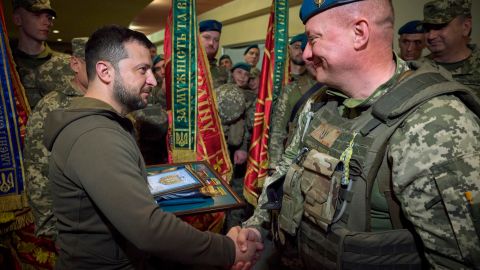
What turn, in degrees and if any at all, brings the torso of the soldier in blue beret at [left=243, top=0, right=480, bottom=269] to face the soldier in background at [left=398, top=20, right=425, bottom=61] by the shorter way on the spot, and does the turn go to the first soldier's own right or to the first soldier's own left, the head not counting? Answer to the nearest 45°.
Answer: approximately 135° to the first soldier's own right

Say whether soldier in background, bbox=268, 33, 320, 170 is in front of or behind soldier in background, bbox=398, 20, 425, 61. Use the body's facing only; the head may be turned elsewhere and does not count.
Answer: in front

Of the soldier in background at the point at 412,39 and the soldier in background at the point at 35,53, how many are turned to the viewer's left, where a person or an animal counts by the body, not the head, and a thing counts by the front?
0

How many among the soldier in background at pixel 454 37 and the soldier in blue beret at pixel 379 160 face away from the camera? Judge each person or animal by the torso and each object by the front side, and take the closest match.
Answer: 0

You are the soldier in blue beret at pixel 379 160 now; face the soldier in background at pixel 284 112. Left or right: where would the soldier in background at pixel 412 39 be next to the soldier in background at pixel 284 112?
right

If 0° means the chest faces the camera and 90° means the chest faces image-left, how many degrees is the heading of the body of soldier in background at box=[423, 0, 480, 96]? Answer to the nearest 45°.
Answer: approximately 45°

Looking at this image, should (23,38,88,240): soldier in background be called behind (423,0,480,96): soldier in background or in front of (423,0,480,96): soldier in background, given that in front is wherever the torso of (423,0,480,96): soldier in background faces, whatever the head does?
in front

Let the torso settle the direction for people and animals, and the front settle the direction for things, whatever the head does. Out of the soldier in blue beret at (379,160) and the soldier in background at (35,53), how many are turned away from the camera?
0

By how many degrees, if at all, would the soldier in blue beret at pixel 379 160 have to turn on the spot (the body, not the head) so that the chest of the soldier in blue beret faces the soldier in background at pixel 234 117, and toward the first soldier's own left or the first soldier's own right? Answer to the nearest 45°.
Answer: approximately 90° to the first soldier's own right

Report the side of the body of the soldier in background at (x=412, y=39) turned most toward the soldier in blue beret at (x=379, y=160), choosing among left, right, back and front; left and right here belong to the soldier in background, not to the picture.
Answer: front

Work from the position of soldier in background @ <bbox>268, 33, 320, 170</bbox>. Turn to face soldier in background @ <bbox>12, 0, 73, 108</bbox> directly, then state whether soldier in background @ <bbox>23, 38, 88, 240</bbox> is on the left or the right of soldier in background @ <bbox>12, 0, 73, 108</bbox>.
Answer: left

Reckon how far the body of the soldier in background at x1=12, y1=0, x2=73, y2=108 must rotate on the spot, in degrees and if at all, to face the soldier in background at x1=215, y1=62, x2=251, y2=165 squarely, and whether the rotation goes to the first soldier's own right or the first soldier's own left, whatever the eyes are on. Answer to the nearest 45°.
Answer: approximately 45° to the first soldier's own left

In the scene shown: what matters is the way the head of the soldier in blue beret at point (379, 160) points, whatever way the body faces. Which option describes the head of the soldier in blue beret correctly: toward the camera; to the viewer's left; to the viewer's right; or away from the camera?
to the viewer's left

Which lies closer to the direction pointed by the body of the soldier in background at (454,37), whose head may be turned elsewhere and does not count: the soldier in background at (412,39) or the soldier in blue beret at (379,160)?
the soldier in blue beret
